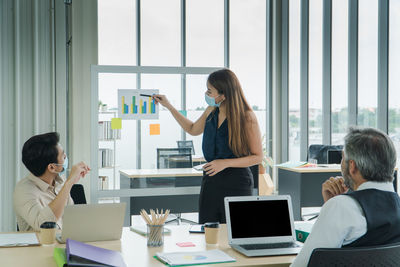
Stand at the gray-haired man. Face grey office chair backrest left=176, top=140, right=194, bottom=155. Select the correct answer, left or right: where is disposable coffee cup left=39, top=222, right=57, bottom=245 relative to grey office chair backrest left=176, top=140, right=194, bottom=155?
left

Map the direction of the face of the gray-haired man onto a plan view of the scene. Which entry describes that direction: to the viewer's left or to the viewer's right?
to the viewer's left

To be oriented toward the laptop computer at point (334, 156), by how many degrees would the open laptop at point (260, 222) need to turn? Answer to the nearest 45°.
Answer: approximately 180°

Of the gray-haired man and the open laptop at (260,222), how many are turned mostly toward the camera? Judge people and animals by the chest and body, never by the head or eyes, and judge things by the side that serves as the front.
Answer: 1

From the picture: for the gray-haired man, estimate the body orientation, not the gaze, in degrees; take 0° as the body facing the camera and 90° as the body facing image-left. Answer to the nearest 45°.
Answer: approximately 135°
